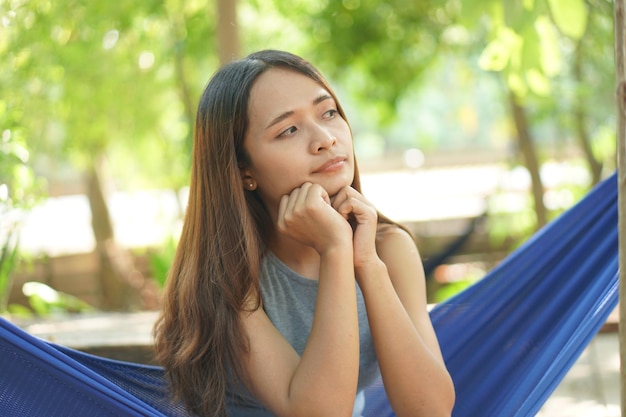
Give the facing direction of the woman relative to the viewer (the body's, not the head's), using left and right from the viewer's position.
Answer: facing the viewer and to the right of the viewer

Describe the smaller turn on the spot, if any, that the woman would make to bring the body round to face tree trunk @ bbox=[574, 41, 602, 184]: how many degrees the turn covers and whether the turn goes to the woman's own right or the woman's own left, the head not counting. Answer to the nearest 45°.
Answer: approximately 90° to the woman's own left

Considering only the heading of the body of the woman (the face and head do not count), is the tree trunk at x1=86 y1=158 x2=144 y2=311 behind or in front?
behind

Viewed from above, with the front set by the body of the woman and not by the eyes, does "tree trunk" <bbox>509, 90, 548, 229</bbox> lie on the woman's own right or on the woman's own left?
on the woman's own left

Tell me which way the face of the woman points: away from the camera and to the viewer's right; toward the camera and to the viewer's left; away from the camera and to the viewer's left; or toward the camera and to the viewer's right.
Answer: toward the camera and to the viewer's right

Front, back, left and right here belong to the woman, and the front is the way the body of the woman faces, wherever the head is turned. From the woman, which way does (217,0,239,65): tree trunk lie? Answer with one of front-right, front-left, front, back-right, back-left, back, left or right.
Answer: back-left
